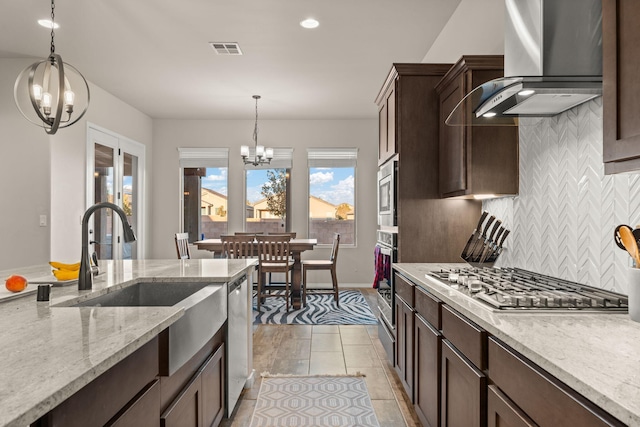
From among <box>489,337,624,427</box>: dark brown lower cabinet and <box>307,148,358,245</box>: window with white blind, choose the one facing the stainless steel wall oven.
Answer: the window with white blind

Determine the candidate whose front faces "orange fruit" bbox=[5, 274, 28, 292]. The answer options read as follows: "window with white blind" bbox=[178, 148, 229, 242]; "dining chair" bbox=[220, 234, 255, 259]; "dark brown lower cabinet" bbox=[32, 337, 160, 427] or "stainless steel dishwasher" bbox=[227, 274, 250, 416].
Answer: the window with white blind

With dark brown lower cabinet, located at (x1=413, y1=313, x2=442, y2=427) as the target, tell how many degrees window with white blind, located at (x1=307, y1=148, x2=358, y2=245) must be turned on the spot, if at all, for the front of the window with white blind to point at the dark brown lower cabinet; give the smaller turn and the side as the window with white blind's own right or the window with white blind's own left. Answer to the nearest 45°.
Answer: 0° — it already faces it

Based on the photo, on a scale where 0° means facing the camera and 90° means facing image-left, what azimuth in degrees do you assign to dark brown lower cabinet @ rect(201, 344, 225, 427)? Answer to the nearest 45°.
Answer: approximately 270°

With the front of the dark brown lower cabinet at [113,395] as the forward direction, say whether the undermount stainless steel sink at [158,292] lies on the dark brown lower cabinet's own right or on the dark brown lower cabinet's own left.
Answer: on the dark brown lower cabinet's own left

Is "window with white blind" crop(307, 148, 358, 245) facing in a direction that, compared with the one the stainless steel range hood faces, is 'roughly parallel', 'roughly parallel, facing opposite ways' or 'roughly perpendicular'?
roughly perpendicular

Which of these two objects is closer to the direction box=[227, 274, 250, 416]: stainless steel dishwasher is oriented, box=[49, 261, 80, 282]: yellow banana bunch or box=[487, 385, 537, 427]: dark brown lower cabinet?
the dark brown lower cabinet

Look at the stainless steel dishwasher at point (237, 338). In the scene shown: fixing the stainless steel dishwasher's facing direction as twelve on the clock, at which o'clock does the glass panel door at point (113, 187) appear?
The glass panel door is roughly at 8 o'clock from the stainless steel dishwasher.
